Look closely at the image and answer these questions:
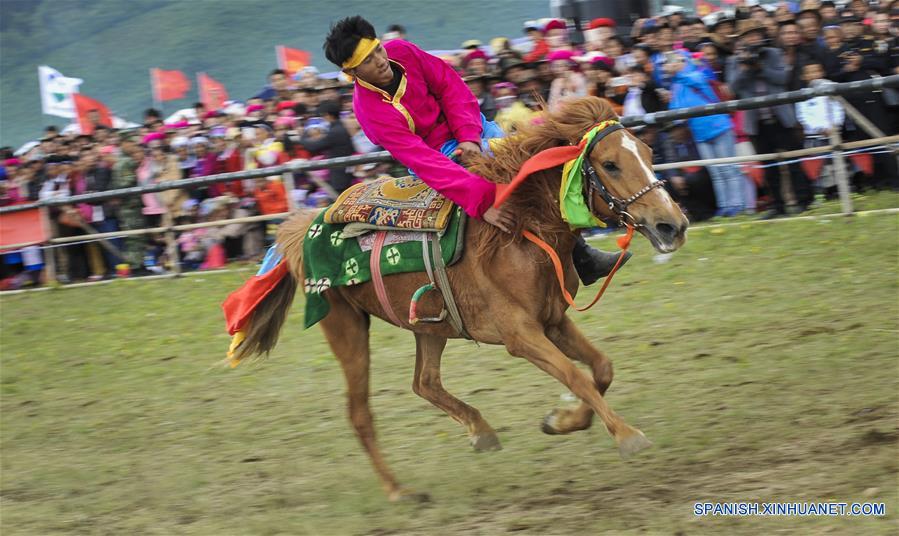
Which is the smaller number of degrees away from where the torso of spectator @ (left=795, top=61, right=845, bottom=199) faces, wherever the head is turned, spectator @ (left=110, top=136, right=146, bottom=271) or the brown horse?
the brown horse

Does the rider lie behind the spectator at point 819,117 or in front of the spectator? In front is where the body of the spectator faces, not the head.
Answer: in front

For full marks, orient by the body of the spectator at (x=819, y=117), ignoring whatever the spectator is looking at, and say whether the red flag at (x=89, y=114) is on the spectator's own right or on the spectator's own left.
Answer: on the spectator's own right

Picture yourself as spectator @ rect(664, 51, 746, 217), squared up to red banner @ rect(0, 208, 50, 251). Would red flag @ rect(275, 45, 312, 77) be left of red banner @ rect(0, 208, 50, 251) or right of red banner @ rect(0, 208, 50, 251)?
right

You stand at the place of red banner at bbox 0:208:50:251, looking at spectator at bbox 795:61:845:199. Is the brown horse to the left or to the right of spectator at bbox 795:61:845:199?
right

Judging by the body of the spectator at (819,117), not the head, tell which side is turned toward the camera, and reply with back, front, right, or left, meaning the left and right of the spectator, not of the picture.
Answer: front

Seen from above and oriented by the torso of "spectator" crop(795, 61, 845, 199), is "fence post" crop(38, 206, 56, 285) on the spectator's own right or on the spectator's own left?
on the spectator's own right

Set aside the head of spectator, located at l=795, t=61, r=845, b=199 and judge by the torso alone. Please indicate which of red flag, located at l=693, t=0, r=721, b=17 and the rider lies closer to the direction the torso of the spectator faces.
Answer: the rider

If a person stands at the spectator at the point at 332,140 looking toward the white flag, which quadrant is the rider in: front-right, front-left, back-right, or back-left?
back-left
